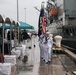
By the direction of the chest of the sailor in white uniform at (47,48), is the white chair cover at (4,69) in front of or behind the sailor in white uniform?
in front

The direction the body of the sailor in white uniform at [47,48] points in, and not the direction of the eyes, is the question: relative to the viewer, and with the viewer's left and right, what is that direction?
facing the viewer and to the left of the viewer
